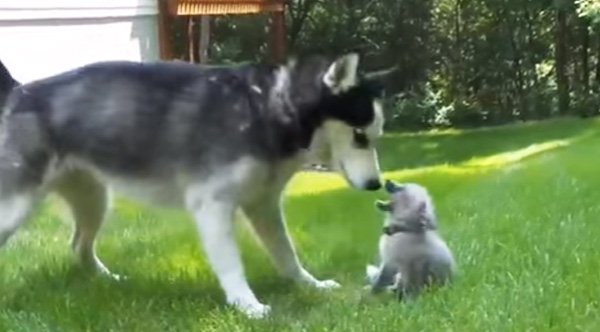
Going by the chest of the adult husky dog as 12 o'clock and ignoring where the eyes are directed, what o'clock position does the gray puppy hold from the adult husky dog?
The gray puppy is roughly at 1 o'clock from the adult husky dog.

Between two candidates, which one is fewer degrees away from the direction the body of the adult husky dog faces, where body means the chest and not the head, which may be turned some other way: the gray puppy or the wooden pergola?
the gray puppy

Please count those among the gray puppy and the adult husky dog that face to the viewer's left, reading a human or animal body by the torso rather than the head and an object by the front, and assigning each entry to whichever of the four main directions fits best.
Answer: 1

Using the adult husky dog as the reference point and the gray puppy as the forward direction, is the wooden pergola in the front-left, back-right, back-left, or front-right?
back-left

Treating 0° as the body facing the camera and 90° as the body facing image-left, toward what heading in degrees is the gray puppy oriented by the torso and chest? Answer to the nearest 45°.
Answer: approximately 90°

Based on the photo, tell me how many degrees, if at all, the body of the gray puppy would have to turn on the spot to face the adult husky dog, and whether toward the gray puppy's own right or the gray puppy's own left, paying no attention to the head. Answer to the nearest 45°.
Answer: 0° — it already faces it

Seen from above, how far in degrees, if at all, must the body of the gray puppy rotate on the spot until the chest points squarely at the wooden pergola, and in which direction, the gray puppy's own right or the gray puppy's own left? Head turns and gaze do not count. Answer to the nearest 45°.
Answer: approximately 90° to the gray puppy's own right

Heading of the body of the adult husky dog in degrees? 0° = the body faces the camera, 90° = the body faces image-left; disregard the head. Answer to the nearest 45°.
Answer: approximately 270°

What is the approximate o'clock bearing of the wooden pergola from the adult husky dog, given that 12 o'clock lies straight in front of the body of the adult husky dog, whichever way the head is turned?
The wooden pergola is roughly at 9 o'clock from the adult husky dog.

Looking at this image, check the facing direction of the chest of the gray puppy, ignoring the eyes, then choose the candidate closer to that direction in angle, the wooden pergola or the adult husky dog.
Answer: the adult husky dog

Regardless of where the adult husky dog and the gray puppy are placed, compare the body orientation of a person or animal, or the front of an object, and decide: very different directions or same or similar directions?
very different directions
